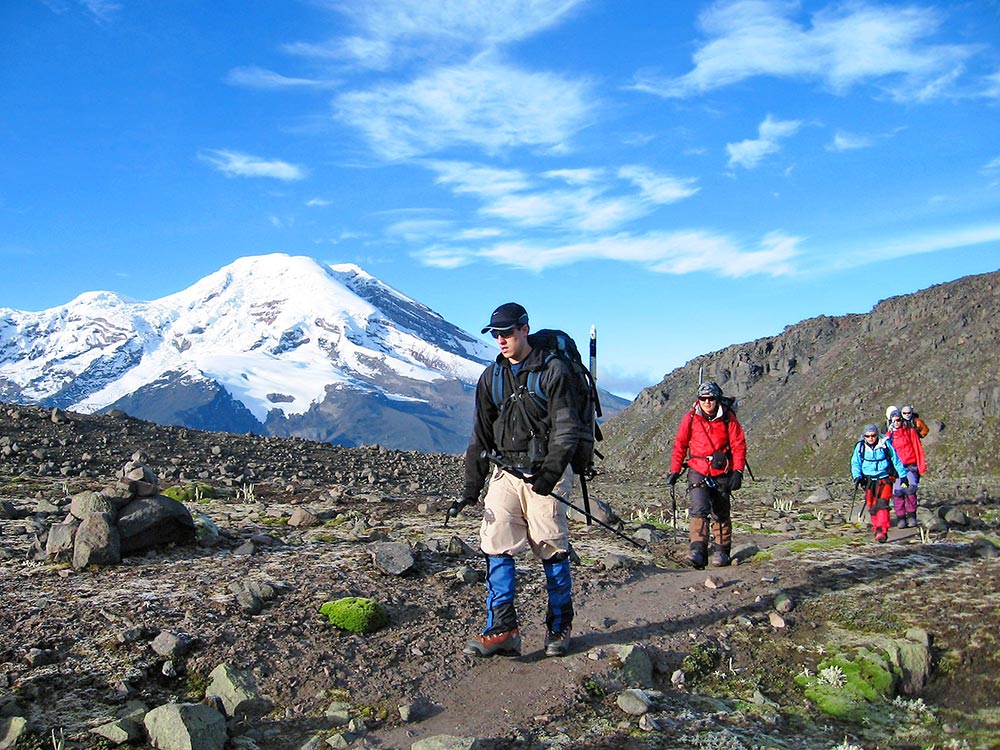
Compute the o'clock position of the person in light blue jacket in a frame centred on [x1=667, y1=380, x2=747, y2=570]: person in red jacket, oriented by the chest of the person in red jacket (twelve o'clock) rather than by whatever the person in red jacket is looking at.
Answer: The person in light blue jacket is roughly at 7 o'clock from the person in red jacket.

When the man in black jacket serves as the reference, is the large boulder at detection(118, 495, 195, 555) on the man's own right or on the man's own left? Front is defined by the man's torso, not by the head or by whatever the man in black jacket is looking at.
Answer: on the man's own right

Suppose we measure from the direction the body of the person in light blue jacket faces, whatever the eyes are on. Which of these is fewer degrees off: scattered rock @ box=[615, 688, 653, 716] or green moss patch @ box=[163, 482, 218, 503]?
the scattered rock

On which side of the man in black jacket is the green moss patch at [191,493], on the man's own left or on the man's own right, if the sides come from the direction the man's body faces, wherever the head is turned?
on the man's own right

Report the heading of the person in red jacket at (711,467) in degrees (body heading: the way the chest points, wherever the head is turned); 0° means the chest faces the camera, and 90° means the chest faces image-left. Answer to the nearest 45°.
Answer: approximately 0°

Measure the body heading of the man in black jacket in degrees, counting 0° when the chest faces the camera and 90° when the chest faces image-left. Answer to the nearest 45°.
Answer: approximately 45°

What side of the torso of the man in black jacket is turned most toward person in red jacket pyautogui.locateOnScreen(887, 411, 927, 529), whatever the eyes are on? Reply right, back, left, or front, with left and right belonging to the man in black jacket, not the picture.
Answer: back

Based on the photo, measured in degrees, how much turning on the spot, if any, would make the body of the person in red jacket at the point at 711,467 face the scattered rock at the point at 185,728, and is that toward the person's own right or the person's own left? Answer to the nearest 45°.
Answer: approximately 45° to the person's own right

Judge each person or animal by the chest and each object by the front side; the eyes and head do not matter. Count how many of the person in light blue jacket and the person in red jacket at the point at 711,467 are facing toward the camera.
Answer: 2

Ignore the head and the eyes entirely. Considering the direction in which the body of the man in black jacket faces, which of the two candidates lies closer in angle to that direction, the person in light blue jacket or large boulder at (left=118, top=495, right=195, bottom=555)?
the large boulder

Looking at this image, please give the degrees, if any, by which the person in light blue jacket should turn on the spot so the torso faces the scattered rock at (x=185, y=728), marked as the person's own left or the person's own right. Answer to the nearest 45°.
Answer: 0° — they already face it
